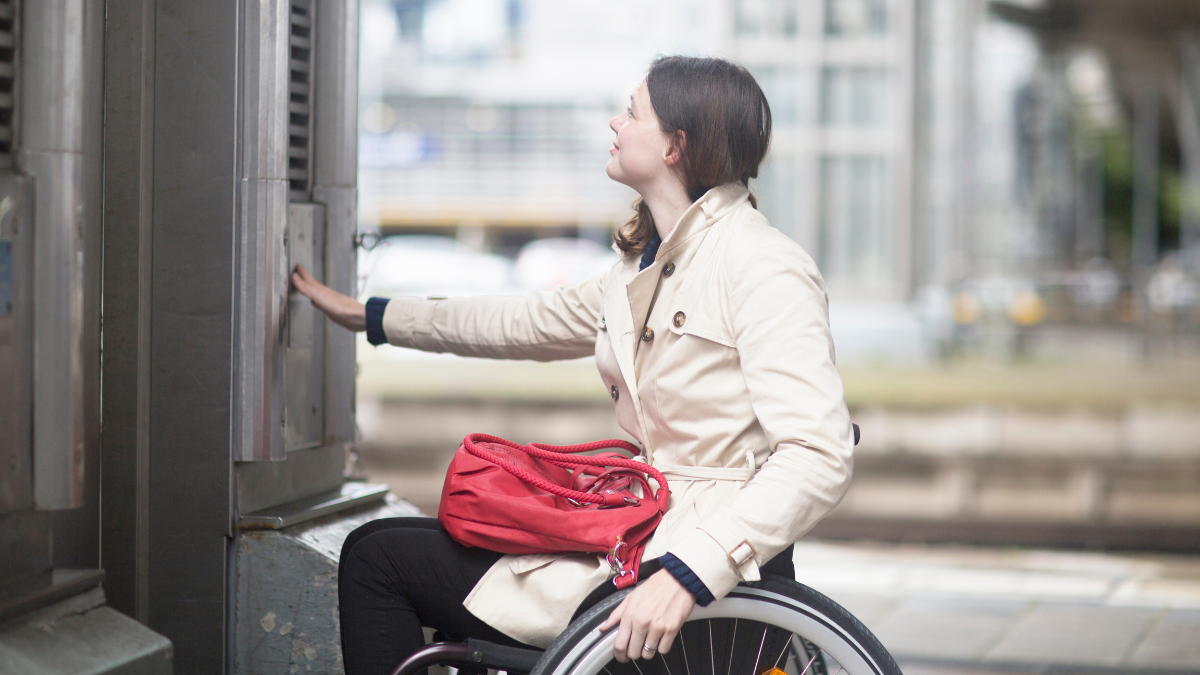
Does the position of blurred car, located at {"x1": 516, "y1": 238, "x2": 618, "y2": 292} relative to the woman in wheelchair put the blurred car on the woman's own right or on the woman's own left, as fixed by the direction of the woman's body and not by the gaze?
on the woman's own right

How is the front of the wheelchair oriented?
to the viewer's left

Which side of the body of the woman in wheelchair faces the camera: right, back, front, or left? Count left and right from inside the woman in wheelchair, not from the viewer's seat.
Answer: left

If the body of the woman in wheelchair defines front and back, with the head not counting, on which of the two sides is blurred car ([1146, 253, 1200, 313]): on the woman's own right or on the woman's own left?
on the woman's own right

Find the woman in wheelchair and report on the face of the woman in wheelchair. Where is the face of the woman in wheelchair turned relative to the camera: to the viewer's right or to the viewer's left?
to the viewer's left
